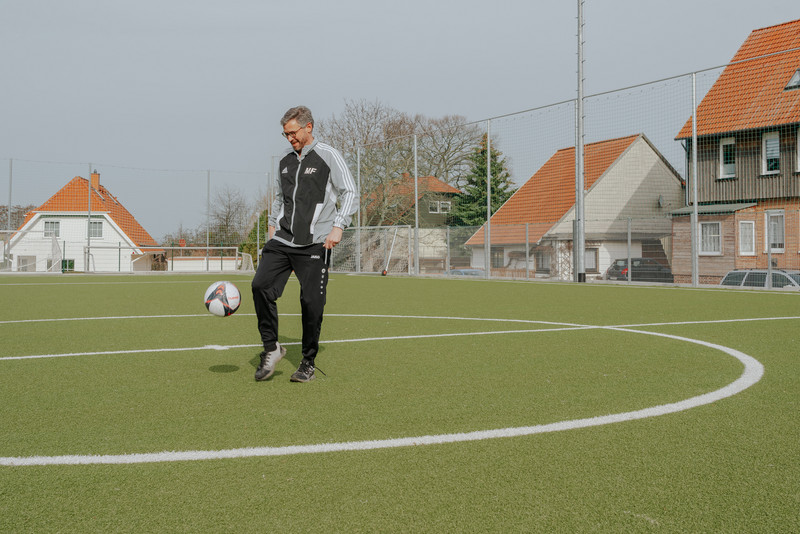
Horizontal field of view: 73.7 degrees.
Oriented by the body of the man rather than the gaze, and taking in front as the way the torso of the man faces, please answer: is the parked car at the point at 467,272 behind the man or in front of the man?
behind

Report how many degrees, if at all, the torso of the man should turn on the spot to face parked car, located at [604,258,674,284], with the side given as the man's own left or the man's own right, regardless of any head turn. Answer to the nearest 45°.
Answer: approximately 180°

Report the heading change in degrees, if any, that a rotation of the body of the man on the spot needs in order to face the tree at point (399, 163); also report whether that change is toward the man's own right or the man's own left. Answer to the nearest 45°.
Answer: approximately 135° to the man's own right

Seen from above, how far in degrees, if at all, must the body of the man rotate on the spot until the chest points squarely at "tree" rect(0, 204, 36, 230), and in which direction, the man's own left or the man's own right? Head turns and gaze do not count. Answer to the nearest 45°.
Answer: approximately 90° to the man's own right

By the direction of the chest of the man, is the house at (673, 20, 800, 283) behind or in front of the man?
behind

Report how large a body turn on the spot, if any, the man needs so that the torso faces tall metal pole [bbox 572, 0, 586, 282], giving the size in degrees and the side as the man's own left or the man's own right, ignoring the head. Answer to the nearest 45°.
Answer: approximately 180°

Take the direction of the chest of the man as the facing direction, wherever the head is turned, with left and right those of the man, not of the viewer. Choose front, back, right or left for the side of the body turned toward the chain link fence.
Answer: back

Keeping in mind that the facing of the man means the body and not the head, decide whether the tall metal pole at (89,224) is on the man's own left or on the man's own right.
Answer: on the man's own right

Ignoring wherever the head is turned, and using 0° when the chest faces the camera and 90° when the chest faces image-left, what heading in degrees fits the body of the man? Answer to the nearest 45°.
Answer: approximately 45°

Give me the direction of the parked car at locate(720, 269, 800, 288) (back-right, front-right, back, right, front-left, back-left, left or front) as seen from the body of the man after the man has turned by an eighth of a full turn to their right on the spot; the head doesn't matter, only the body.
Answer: back-right
